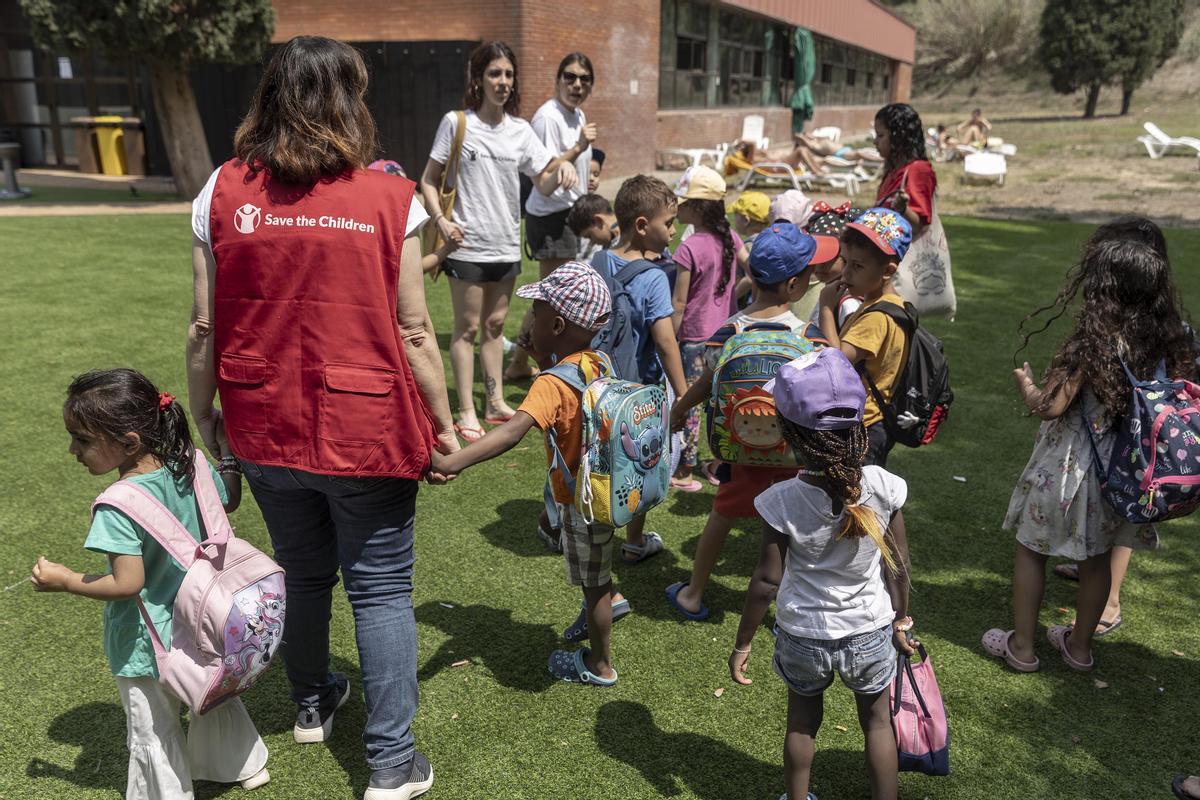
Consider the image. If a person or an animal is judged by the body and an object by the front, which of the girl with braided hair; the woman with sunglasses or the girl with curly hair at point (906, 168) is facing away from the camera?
the girl with braided hair

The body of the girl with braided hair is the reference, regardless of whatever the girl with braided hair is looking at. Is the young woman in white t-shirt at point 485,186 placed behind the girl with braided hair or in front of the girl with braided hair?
in front

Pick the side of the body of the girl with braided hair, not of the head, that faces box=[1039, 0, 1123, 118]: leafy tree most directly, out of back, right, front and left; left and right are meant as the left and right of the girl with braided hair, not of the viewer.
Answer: front

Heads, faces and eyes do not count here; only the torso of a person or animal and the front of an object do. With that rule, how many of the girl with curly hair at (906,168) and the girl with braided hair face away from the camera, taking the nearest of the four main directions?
1

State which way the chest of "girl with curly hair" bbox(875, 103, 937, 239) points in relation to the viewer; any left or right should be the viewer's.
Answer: facing to the left of the viewer

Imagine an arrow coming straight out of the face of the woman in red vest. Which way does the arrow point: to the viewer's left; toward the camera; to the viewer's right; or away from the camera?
away from the camera

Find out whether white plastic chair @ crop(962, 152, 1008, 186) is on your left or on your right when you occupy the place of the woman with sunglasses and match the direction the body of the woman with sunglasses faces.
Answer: on your left

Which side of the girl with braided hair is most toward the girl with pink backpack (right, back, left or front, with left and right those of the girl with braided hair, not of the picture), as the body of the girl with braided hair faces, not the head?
left

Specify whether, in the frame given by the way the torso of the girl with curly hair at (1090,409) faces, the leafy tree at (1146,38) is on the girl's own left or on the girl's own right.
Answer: on the girl's own right

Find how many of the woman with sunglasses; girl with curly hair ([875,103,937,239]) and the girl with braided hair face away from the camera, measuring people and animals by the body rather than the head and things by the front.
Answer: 1

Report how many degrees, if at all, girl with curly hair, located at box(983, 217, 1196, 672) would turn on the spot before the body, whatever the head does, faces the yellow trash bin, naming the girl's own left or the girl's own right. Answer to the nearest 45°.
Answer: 0° — they already face it

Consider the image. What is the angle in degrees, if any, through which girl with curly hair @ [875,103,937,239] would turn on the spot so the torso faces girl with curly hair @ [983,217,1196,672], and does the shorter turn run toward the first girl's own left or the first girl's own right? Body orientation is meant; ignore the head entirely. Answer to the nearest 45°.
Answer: approximately 90° to the first girl's own left

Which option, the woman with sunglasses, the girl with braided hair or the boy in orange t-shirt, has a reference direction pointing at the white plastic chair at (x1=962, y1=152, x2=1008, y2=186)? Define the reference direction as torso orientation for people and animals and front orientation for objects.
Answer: the girl with braided hair

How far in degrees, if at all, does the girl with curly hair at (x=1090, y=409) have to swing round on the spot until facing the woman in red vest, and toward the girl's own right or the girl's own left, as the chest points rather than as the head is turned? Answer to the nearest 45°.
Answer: approximately 90° to the girl's own left
